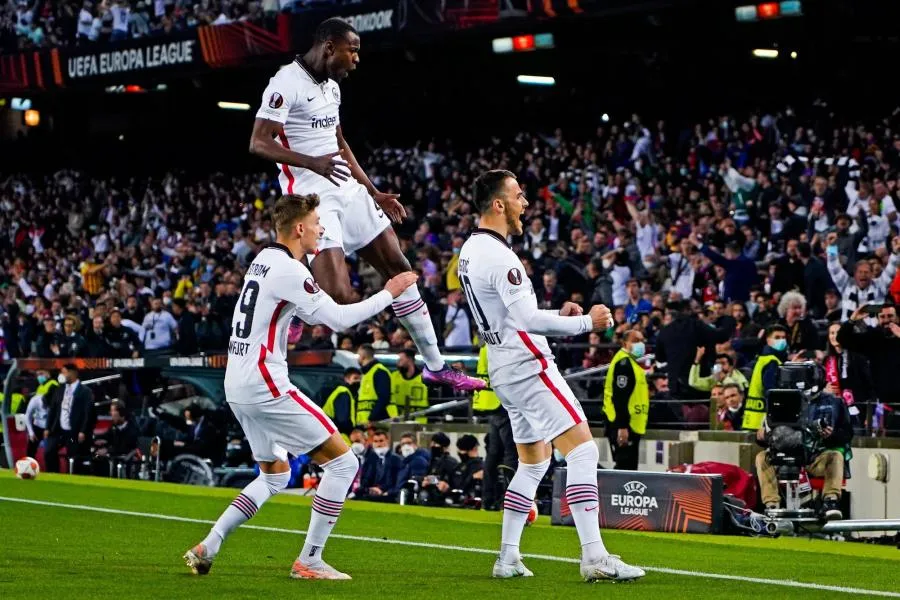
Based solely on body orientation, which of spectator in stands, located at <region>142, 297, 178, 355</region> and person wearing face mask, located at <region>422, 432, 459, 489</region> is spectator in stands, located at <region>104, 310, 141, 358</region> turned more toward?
the person wearing face mask

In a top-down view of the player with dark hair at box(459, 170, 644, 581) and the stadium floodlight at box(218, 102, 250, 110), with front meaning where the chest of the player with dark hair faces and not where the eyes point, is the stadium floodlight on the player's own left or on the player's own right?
on the player's own left

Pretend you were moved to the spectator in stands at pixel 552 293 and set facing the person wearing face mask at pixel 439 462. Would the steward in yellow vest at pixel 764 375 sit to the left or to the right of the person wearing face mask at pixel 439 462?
left

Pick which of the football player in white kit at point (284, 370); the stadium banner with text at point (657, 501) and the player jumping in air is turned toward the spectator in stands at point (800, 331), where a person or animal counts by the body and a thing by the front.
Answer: the football player in white kit

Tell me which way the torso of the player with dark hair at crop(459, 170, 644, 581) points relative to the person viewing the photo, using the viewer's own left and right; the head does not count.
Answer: facing to the right of the viewer

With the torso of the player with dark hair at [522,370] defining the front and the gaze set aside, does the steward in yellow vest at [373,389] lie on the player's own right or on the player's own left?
on the player's own left

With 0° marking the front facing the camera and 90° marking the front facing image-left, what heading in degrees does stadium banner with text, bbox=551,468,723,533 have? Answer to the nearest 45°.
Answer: approximately 0°

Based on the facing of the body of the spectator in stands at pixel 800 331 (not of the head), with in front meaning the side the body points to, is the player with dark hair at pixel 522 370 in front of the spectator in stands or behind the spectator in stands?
in front

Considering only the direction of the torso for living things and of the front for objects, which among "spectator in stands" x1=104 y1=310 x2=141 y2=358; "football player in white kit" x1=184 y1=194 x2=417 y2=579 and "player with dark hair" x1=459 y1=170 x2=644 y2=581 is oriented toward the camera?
the spectator in stands

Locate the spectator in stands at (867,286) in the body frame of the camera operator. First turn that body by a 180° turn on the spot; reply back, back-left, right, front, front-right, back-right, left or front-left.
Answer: front-left

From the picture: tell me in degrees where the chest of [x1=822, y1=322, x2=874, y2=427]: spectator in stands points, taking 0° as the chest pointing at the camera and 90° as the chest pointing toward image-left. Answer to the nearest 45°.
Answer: approximately 45°

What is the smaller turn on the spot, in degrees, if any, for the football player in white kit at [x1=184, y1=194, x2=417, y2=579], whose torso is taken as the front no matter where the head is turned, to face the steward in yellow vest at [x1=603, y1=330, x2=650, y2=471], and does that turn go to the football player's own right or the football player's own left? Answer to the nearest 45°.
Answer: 0° — they already face them

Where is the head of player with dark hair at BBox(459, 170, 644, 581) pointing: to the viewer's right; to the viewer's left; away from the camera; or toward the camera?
to the viewer's right

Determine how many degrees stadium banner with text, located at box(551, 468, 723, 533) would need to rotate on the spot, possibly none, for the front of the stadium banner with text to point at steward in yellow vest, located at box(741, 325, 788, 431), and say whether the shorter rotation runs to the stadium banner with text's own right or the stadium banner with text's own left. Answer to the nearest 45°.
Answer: approximately 135° to the stadium banner with text's own left

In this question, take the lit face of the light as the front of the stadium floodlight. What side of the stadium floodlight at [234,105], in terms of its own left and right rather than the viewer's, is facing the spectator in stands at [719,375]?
front
